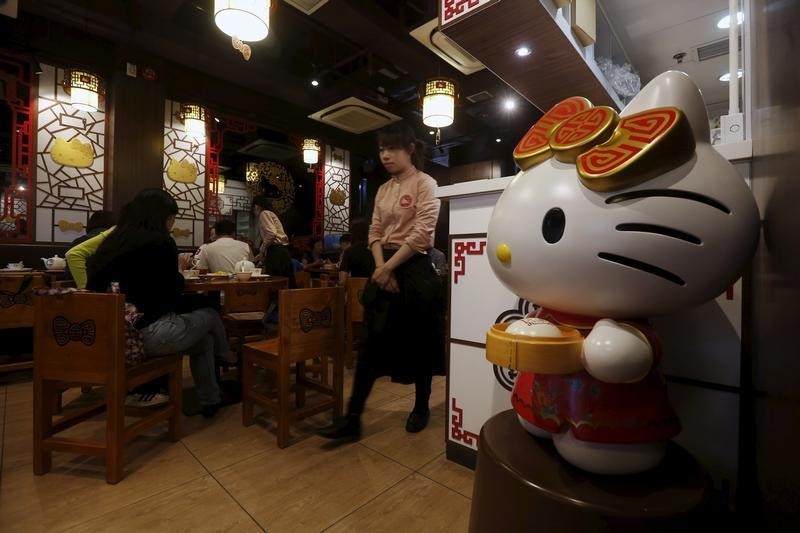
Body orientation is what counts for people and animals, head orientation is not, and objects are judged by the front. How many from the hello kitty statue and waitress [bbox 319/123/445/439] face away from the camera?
0

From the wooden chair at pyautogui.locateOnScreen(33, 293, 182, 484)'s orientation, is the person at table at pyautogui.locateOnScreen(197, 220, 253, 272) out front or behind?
out front

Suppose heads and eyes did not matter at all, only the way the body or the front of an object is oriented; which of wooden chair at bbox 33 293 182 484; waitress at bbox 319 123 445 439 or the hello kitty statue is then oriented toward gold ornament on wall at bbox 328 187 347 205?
the wooden chair

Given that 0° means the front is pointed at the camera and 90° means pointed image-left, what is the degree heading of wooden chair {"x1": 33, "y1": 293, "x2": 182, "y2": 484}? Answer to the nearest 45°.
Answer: approximately 225°

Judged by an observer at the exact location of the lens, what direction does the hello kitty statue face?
facing the viewer and to the left of the viewer

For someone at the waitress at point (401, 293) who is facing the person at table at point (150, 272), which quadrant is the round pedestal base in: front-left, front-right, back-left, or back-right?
back-left

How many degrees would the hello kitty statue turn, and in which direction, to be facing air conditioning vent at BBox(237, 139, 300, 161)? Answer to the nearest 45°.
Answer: approximately 90° to its right

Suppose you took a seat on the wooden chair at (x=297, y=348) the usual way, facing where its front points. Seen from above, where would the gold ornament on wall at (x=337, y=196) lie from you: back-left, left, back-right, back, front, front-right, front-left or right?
front-right

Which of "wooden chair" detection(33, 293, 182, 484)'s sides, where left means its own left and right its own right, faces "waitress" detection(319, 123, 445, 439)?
right
